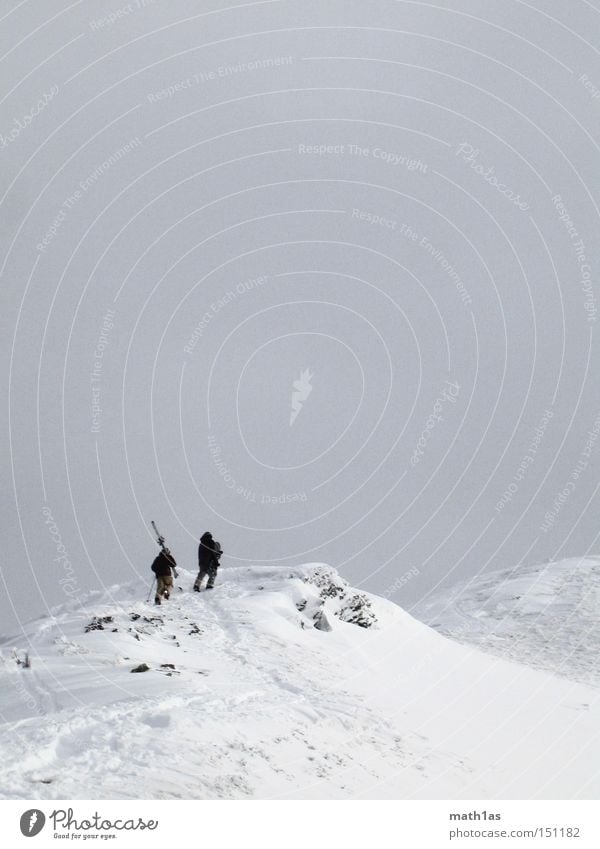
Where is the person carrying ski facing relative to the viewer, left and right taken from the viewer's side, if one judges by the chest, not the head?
facing away from the viewer and to the right of the viewer

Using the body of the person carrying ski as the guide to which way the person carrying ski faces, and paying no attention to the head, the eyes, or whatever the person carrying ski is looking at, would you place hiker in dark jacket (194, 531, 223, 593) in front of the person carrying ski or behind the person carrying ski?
in front
